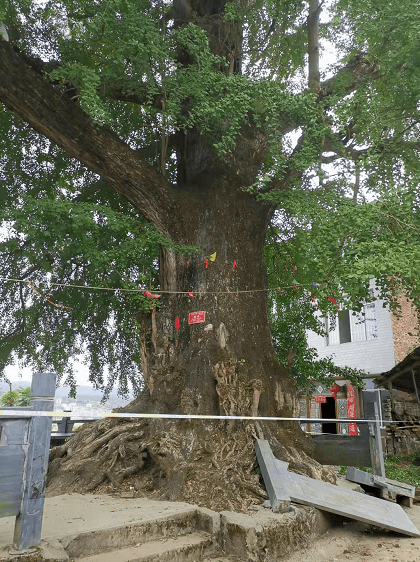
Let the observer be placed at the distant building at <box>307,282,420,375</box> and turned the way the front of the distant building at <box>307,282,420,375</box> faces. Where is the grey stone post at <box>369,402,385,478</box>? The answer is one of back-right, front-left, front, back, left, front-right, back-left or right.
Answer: front-left

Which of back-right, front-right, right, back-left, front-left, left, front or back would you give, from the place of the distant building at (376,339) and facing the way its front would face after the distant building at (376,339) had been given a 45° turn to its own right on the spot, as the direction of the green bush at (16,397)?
front

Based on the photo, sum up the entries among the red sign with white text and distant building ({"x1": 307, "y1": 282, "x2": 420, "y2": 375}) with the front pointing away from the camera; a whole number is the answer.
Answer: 0

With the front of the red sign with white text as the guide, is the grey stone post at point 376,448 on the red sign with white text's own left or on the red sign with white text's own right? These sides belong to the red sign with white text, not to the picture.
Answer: on the red sign with white text's own left

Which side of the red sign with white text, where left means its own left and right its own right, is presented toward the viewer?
front

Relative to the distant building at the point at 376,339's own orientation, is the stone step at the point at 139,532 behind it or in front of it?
in front

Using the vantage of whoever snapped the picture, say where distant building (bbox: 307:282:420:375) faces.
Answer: facing the viewer and to the left of the viewer

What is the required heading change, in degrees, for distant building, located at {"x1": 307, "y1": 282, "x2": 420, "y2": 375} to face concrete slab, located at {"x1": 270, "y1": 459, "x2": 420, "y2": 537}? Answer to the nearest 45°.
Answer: approximately 45° to its left
